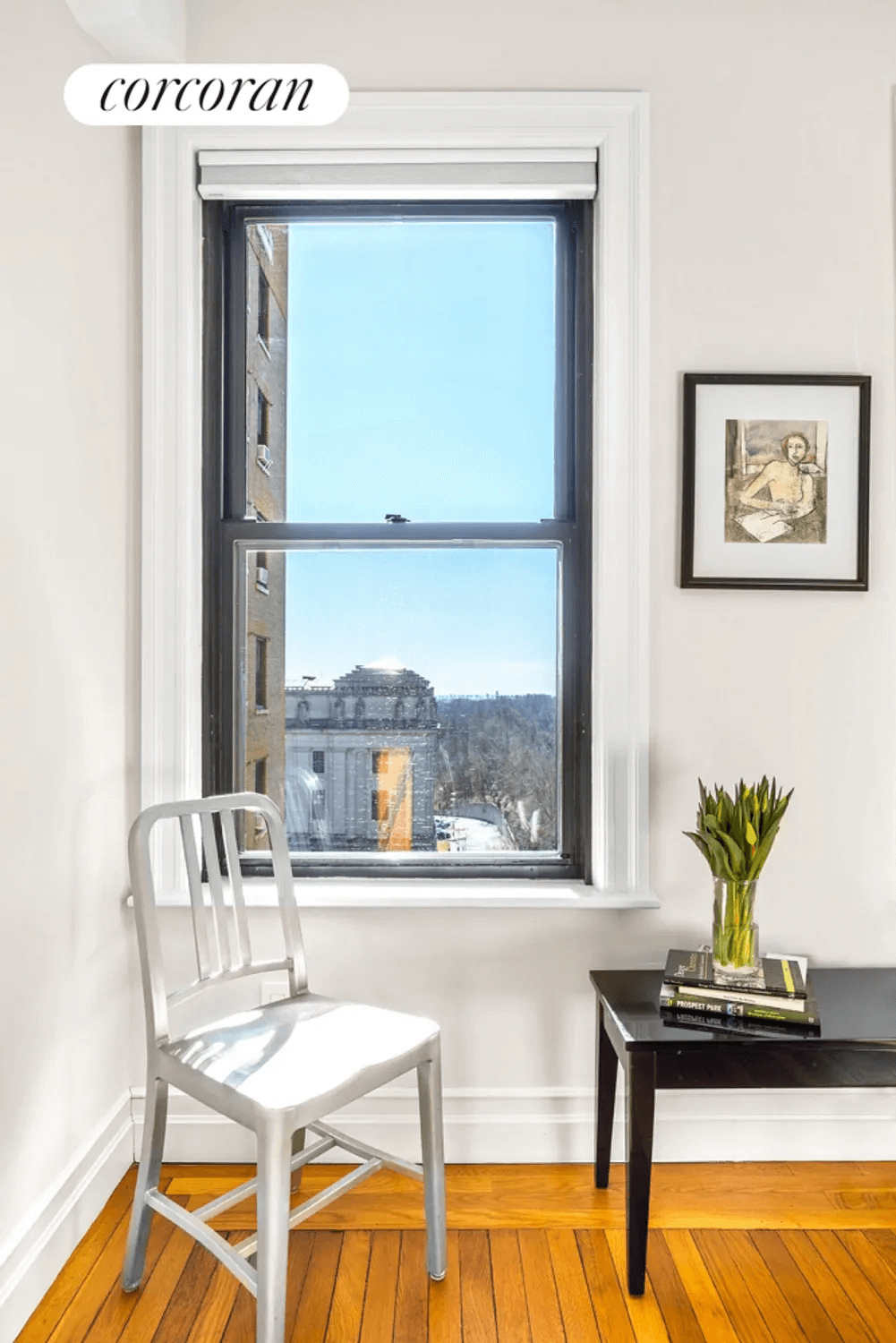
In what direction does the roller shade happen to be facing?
toward the camera

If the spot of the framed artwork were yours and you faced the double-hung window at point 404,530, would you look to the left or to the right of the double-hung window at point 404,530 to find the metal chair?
left

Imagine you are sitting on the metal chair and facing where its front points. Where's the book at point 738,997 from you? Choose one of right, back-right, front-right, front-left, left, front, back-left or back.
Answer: front-left

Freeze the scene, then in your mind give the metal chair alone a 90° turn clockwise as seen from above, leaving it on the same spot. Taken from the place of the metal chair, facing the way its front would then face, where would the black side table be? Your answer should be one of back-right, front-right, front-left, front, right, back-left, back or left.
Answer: back-left

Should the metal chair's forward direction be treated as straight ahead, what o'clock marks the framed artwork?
The framed artwork is roughly at 10 o'clock from the metal chair.

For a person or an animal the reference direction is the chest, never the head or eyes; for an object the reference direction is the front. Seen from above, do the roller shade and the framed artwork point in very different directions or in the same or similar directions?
same or similar directions

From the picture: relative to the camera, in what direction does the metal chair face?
facing the viewer and to the right of the viewer

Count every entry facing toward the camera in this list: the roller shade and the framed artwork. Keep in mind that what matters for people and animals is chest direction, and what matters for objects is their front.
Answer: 2
